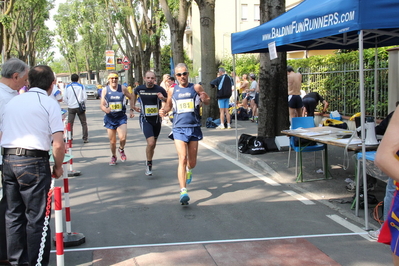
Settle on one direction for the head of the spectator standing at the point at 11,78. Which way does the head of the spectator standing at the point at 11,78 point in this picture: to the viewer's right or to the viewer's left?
to the viewer's right

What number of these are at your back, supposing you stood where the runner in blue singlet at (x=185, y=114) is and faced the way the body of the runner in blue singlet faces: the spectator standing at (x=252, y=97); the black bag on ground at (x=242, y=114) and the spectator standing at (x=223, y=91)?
3

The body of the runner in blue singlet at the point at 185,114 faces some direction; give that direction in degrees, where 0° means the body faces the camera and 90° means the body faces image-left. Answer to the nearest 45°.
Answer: approximately 0°

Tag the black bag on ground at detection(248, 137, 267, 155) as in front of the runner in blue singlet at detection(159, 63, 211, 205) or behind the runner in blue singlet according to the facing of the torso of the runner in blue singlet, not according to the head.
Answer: behind
